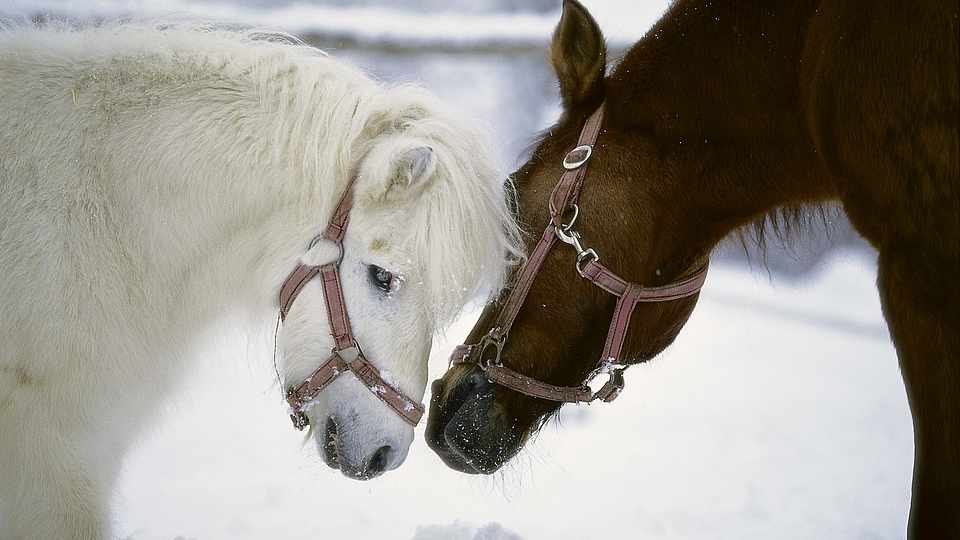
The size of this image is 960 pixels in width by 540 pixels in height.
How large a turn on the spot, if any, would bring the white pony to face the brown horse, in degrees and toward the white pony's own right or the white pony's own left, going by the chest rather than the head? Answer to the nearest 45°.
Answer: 0° — it already faces it

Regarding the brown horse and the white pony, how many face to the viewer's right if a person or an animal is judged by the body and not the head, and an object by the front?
1

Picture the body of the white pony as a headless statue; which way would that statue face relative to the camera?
to the viewer's right

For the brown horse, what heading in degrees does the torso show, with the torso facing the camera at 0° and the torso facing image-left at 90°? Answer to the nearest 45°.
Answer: approximately 90°
